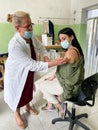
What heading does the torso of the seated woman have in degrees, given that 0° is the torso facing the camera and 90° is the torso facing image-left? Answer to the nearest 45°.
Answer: approximately 90°
